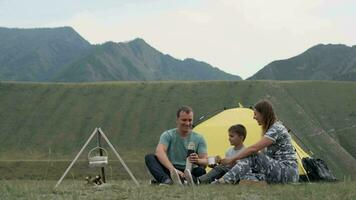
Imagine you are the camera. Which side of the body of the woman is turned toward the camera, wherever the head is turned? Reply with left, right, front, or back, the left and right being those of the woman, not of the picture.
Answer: left

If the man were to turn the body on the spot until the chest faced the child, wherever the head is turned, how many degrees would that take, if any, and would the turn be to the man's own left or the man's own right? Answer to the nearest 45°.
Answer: approximately 90° to the man's own left

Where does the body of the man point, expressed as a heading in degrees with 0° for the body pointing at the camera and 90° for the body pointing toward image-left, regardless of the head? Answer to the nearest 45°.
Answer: approximately 0°

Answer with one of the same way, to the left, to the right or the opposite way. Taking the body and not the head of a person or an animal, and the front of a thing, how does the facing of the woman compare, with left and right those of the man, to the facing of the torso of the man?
to the right

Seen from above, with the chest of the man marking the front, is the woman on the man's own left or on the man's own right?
on the man's own left

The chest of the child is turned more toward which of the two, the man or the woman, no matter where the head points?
the man

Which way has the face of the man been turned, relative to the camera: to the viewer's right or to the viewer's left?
to the viewer's right

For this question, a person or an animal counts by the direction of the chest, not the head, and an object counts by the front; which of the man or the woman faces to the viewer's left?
the woman
